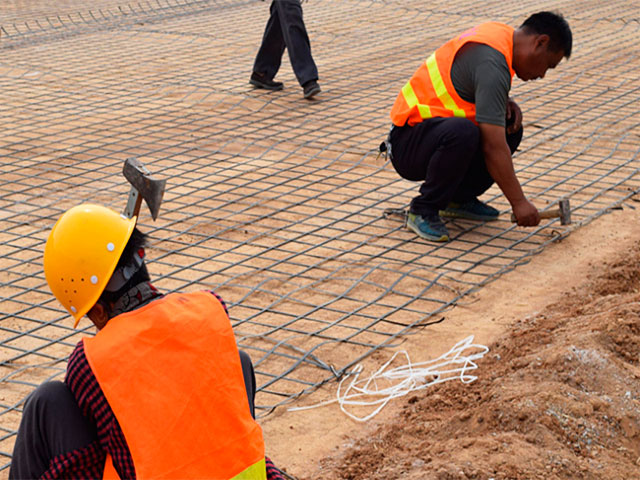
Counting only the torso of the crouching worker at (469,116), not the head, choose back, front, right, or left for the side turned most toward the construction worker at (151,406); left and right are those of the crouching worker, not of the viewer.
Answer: right

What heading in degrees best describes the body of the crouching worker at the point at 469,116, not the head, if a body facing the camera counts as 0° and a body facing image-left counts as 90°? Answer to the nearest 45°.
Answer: approximately 270°

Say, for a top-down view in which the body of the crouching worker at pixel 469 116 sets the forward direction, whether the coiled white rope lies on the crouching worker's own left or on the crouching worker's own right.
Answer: on the crouching worker's own right

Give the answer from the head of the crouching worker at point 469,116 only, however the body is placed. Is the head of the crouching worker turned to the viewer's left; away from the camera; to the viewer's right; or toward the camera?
to the viewer's right
